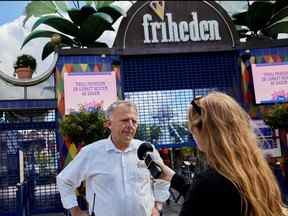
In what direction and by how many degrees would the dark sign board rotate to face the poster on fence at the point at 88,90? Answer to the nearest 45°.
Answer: approximately 90° to its right

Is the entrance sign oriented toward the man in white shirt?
yes

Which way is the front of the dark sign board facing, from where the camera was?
facing the viewer

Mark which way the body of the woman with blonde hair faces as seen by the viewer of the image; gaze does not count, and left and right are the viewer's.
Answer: facing away from the viewer and to the left of the viewer

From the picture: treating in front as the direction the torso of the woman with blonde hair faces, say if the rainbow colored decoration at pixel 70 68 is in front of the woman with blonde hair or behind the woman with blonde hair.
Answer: in front

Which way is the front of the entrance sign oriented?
toward the camera

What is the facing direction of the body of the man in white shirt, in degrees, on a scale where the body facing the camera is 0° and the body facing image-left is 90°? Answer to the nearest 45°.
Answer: approximately 315°

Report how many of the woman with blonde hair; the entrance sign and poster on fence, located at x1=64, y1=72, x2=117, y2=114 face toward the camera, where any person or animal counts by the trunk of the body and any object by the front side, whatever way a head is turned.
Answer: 2

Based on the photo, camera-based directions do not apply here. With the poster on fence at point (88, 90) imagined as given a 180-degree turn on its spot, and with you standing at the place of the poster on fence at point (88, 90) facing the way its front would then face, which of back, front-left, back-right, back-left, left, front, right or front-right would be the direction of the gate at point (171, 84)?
right

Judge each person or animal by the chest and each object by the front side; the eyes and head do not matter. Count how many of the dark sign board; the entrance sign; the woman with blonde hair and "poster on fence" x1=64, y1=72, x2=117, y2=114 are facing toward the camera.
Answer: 3

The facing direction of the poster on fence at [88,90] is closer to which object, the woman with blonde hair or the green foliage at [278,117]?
the woman with blonde hair
